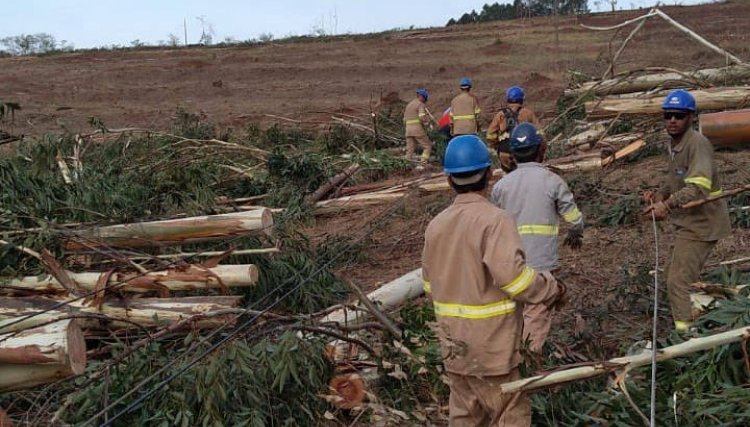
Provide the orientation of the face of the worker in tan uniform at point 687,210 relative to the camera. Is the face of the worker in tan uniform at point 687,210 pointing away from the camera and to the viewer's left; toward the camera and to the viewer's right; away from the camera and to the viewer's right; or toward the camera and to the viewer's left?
toward the camera and to the viewer's left

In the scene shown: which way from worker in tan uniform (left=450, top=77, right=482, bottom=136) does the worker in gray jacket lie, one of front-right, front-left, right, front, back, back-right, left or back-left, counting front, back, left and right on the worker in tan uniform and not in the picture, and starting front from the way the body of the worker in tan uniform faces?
back

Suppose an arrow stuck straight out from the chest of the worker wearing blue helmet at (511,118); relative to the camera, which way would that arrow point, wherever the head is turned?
away from the camera

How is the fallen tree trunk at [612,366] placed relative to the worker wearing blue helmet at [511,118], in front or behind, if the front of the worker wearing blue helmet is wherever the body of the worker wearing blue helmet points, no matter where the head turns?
behind

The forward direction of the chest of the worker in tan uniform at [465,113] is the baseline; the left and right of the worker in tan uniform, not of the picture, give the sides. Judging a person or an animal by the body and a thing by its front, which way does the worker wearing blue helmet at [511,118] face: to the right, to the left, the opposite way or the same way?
the same way

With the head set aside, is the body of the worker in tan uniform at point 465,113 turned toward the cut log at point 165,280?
no

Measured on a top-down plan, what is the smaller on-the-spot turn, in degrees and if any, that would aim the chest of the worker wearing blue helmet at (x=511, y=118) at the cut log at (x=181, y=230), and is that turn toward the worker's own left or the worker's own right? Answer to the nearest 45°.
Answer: approximately 135° to the worker's own left

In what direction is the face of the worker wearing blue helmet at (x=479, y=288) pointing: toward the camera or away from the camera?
away from the camera

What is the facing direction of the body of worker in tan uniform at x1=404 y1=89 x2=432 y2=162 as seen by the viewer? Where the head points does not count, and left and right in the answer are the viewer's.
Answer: facing away from the viewer and to the right of the viewer

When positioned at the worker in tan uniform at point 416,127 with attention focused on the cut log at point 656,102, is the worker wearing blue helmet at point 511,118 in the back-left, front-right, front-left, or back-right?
front-right

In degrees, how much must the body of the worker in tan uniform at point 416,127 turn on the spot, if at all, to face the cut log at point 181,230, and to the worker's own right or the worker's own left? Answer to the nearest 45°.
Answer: approximately 135° to the worker's own right

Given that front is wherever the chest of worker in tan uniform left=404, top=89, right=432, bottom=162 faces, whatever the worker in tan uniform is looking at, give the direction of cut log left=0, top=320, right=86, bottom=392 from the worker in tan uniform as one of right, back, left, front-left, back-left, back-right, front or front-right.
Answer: back-right

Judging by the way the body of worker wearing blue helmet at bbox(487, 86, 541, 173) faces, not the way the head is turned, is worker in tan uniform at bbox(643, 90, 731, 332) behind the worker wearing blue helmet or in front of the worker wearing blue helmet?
behind

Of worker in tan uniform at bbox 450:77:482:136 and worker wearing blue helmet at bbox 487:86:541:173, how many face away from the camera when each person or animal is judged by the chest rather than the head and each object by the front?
2
